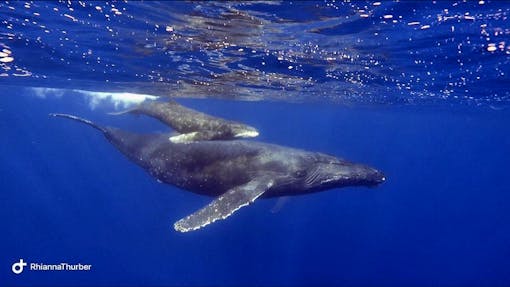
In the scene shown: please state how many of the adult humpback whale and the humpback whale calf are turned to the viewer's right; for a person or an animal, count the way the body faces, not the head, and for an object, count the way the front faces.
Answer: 2

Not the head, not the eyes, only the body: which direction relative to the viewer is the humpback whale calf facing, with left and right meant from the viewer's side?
facing to the right of the viewer

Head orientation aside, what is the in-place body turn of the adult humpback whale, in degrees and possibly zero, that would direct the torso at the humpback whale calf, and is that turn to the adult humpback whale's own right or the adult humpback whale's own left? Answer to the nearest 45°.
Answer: approximately 135° to the adult humpback whale's own left

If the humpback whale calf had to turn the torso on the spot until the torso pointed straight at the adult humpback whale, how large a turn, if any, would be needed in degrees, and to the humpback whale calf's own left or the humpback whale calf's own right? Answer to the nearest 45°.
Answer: approximately 45° to the humpback whale calf's own right

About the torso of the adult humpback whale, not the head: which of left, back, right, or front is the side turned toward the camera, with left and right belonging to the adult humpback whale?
right
